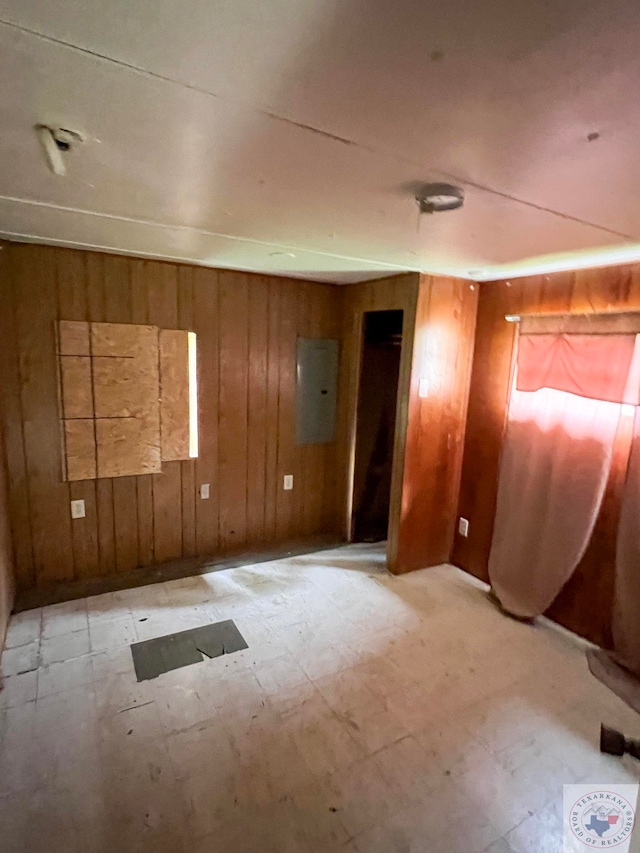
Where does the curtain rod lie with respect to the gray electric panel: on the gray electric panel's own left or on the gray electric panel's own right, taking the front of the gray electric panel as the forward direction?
on the gray electric panel's own left

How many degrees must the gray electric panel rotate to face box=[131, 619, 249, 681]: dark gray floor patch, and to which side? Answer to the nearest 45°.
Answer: approximately 45° to its right

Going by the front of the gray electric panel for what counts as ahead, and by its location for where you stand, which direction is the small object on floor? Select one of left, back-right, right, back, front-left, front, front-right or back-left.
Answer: front-left

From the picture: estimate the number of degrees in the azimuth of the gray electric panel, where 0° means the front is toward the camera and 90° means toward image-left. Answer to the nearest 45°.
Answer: approximately 0°

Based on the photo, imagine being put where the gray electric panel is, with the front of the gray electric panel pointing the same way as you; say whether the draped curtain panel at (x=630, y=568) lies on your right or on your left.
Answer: on your left

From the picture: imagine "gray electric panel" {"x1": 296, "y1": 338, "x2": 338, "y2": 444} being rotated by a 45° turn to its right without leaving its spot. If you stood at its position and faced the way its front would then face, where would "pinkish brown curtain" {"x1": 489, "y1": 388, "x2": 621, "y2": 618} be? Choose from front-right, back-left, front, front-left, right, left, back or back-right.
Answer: left
